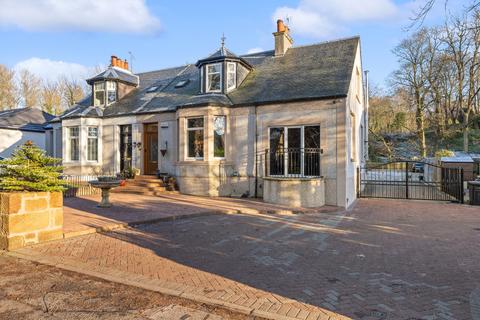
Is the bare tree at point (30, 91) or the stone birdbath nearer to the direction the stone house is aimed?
the stone birdbath

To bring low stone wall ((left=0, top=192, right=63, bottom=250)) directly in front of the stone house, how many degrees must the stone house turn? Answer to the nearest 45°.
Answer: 0° — it already faces it

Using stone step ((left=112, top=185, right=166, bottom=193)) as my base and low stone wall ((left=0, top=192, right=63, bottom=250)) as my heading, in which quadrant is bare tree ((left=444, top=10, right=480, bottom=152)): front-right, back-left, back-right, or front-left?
back-left

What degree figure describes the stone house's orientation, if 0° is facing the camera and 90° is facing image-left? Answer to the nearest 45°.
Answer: approximately 45°

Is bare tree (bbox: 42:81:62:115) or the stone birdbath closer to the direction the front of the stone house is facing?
the stone birdbath

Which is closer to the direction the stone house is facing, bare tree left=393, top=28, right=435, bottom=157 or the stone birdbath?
the stone birdbath

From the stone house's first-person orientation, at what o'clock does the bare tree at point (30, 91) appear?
The bare tree is roughly at 3 o'clock from the stone house.

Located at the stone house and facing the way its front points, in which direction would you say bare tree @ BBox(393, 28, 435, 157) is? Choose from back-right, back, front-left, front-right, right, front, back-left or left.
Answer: back

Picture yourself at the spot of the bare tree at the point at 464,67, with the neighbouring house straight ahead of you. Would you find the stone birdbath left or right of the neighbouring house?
left

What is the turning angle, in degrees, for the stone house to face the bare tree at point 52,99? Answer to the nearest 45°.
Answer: approximately 90° to its right

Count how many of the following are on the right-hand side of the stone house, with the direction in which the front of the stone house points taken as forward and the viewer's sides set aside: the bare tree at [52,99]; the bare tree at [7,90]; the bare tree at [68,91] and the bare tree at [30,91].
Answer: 4

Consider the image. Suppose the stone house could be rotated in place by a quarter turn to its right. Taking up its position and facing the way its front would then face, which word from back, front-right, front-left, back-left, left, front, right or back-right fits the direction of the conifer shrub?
left

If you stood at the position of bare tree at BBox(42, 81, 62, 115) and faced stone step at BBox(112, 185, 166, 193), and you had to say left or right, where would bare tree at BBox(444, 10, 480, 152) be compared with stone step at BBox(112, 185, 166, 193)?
left

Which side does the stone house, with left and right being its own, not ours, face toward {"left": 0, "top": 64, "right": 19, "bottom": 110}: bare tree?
right

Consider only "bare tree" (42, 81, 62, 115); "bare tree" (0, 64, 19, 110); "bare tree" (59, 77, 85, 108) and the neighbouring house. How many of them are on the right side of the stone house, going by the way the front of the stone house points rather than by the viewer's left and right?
4
